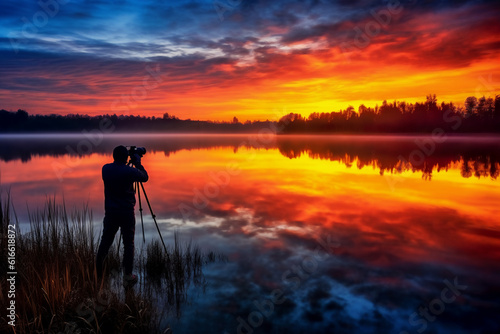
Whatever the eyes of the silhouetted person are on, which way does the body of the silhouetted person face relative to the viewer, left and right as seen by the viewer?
facing away from the viewer and to the right of the viewer
